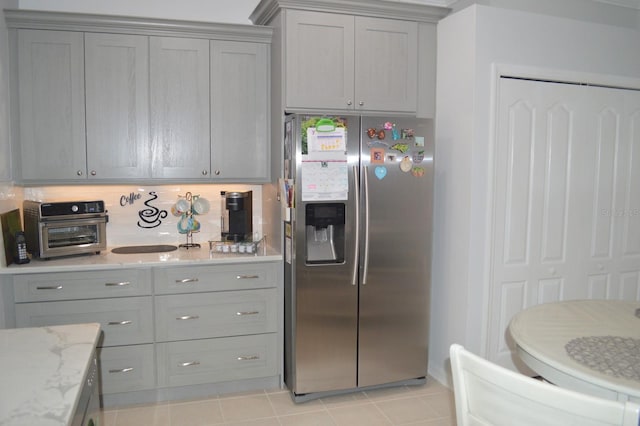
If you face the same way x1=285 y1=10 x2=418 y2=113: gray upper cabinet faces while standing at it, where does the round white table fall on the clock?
The round white table is roughly at 11 o'clock from the gray upper cabinet.

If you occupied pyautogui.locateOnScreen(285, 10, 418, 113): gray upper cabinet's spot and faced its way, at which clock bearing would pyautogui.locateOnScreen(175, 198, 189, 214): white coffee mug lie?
The white coffee mug is roughly at 3 o'clock from the gray upper cabinet.

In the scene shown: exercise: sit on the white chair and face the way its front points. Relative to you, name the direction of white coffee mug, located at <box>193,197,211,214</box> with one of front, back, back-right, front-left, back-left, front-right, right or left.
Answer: left

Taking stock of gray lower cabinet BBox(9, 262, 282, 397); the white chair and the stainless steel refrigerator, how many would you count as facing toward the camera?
2

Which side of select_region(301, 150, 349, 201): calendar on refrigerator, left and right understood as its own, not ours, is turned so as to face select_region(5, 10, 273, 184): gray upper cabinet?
right

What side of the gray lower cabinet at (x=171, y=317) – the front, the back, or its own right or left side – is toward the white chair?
front

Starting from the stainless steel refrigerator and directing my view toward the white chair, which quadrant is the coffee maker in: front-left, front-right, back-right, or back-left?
back-right

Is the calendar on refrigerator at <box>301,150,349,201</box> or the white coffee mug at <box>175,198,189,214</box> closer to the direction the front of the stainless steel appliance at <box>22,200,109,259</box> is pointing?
the calendar on refrigerator
